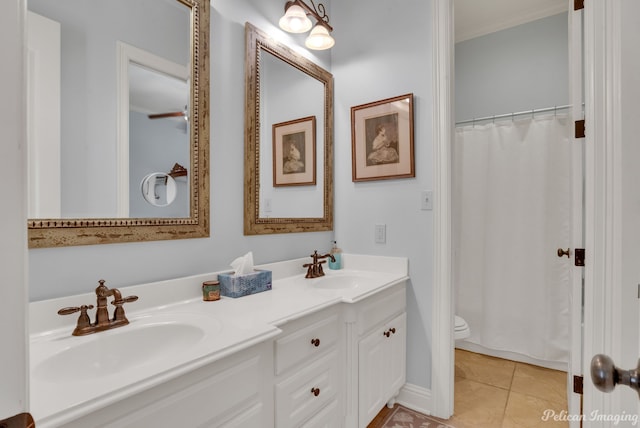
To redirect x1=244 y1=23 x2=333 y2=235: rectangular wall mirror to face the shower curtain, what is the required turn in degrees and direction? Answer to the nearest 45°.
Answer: approximately 45° to its left

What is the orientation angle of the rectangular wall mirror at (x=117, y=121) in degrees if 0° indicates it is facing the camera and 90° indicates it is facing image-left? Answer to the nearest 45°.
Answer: approximately 315°

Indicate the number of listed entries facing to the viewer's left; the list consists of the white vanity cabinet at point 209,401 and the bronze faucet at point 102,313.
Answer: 0

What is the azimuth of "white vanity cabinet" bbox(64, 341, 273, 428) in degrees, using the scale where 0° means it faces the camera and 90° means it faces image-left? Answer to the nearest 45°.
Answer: approximately 315°

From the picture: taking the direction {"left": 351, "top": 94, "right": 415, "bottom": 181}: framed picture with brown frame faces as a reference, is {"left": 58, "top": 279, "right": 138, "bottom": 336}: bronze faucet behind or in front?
in front

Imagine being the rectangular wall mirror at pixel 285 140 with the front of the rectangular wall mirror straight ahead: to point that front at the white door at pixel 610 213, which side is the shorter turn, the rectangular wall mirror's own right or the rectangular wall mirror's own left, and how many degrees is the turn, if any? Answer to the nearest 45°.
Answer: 0° — it already faces it

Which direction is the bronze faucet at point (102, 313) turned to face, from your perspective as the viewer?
facing the viewer and to the right of the viewer

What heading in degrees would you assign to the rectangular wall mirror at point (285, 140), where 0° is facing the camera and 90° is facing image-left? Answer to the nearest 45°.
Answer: approximately 315°
